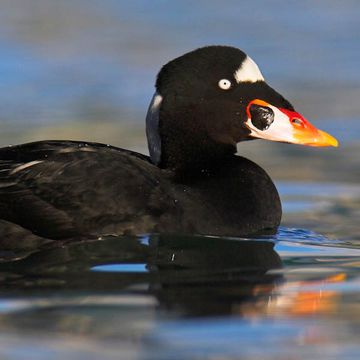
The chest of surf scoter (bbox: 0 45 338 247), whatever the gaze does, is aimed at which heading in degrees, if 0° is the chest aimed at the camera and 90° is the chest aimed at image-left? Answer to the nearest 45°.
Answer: approximately 270°
